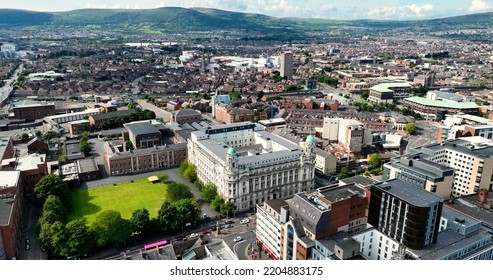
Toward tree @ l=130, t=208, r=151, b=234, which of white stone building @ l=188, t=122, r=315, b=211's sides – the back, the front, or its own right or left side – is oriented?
right

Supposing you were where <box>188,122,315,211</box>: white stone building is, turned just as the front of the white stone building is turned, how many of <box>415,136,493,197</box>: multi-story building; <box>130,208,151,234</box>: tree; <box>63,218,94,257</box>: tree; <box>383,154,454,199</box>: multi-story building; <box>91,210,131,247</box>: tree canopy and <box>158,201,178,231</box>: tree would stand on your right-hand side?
4

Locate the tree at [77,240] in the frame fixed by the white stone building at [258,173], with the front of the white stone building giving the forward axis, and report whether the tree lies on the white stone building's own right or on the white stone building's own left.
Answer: on the white stone building's own right

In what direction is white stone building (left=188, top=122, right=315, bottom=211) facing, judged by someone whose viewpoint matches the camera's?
facing the viewer and to the right of the viewer

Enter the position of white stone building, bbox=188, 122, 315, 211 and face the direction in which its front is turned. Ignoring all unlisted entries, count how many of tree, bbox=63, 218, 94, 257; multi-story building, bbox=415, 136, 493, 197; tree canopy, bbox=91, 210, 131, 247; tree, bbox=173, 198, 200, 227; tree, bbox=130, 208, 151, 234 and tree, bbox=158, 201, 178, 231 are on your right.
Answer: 5

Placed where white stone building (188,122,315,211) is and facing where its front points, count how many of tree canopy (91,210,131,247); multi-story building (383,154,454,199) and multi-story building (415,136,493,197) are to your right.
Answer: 1

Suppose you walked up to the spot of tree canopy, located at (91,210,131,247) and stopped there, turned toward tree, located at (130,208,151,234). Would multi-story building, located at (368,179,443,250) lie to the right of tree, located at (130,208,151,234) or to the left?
right

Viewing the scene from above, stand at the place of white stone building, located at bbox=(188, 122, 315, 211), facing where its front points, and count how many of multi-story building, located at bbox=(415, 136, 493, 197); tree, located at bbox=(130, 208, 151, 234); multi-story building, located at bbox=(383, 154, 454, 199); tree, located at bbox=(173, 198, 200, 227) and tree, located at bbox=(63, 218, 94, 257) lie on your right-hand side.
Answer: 3

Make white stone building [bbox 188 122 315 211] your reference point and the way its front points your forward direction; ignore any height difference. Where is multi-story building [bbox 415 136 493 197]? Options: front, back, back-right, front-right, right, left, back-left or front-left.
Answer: front-left

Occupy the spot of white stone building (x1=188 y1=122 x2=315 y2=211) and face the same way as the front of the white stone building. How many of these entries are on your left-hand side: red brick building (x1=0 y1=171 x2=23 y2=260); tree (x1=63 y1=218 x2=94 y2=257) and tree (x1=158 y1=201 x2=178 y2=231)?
0

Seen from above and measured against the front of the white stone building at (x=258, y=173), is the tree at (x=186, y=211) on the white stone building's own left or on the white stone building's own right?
on the white stone building's own right

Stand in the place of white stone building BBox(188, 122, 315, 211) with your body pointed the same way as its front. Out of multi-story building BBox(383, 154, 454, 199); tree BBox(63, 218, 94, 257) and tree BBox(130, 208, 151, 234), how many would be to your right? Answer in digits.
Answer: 2
